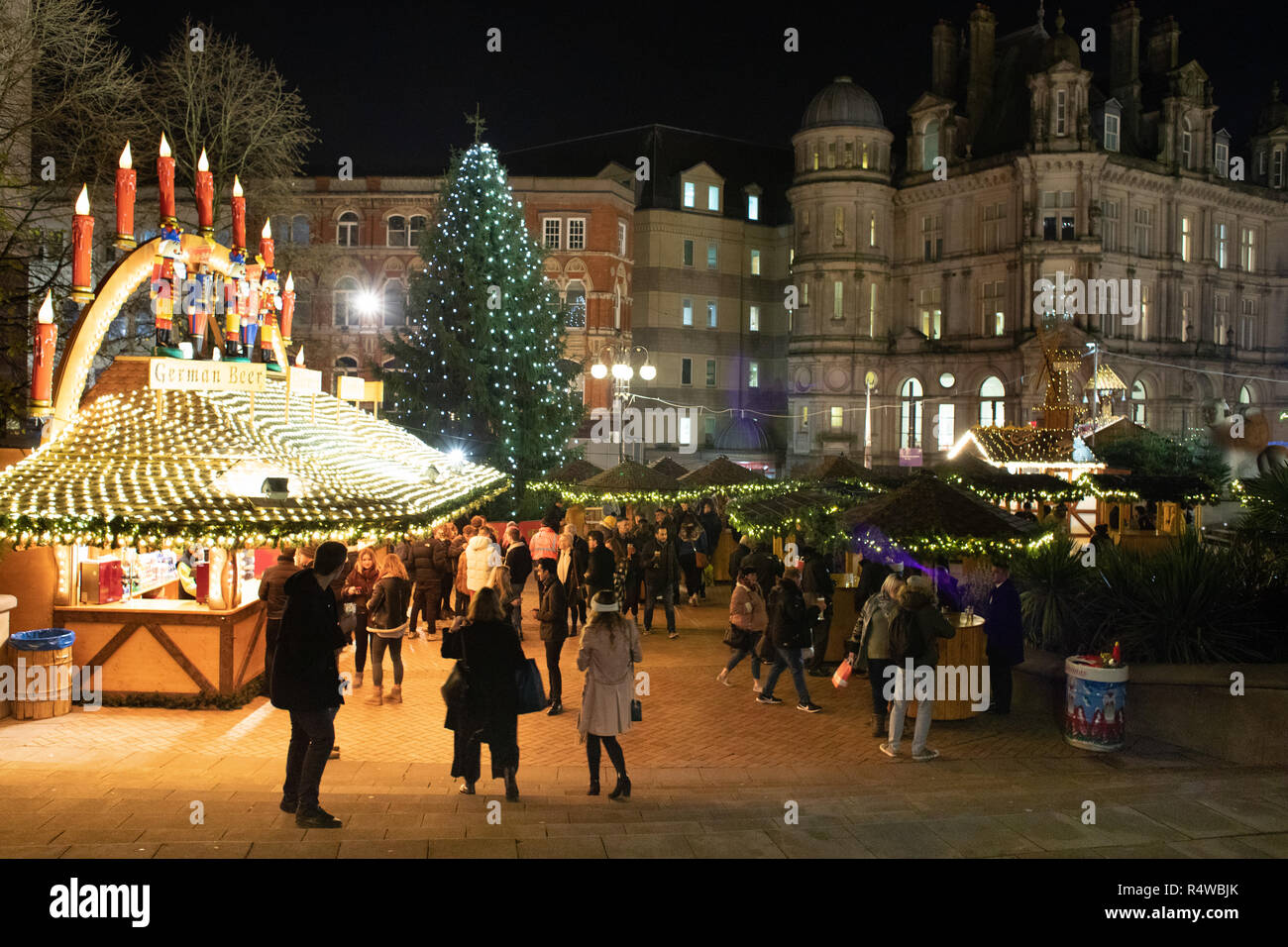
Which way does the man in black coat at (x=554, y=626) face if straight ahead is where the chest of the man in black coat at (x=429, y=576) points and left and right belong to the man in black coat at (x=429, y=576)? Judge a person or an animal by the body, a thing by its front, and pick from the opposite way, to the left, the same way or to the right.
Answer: to the left

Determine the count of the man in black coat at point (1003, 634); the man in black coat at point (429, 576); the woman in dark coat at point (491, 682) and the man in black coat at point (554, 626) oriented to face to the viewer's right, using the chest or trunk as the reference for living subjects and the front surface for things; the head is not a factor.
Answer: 0

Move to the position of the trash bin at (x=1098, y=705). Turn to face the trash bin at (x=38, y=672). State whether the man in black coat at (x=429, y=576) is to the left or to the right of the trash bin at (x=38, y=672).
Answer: right

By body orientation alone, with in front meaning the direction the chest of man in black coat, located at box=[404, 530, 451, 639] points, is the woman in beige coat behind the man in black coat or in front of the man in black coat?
behind

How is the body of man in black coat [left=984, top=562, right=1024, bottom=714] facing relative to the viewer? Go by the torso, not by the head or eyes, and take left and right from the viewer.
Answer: facing to the left of the viewer

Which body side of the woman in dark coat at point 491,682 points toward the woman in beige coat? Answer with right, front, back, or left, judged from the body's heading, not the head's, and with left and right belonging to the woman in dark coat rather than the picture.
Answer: right

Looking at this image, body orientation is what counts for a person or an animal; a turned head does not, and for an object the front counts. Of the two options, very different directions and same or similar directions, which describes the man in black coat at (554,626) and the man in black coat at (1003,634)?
same or similar directions

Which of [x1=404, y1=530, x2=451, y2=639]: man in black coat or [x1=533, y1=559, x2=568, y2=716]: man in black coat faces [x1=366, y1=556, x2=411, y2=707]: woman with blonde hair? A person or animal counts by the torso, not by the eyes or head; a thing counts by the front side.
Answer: [x1=533, y1=559, x2=568, y2=716]: man in black coat

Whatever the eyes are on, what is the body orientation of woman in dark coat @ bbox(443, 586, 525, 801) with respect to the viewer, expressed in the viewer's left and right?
facing away from the viewer

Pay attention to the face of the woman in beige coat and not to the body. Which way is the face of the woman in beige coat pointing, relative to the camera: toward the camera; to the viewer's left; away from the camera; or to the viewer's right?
away from the camera

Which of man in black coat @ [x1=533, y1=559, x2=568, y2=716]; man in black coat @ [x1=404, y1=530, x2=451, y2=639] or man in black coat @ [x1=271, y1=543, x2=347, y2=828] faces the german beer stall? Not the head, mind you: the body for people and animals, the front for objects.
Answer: man in black coat @ [x1=533, y1=559, x2=568, y2=716]

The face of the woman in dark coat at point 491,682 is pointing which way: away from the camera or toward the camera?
away from the camera

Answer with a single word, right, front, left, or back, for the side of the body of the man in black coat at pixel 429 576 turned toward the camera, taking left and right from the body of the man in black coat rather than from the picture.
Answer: back

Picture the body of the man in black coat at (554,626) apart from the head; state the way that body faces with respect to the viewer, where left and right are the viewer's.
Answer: facing to the left of the viewer

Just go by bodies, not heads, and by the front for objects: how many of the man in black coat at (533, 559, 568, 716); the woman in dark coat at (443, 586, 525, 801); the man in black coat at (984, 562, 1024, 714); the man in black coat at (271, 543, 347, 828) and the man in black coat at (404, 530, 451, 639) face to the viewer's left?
2

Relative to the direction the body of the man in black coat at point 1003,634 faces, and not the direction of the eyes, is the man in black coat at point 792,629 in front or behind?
in front
